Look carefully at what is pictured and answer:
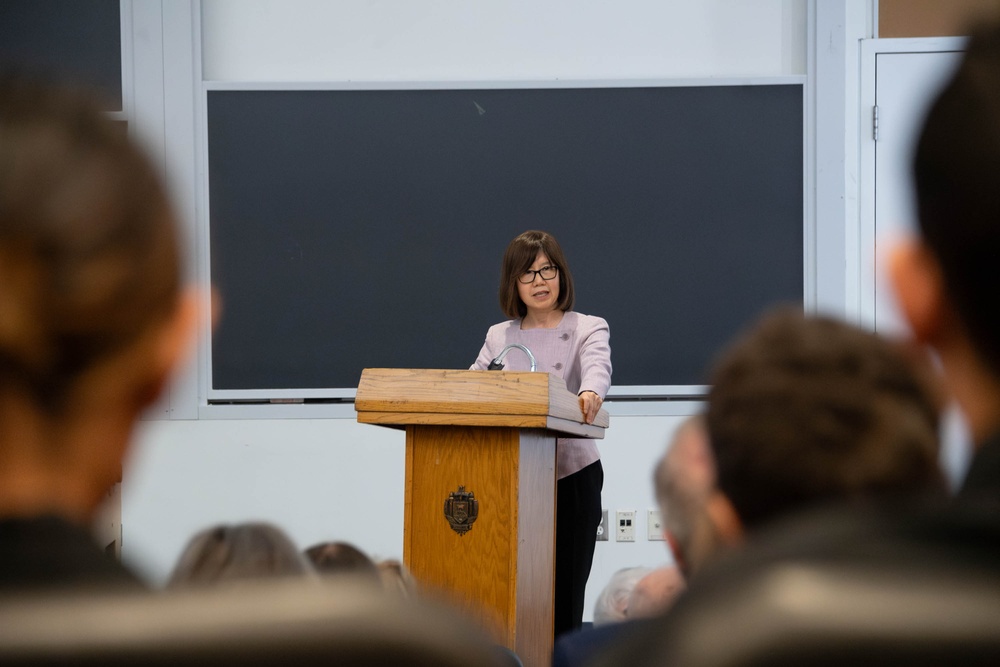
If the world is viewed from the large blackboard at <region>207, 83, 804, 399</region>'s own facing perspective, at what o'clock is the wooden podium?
The wooden podium is roughly at 12 o'clock from the large blackboard.

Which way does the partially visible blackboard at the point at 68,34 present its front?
toward the camera

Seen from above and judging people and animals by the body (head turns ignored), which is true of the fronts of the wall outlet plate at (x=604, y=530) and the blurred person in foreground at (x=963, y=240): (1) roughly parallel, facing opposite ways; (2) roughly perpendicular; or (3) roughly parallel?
roughly parallel, facing opposite ways

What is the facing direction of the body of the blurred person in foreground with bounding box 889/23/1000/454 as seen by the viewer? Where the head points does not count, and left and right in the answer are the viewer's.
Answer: facing away from the viewer

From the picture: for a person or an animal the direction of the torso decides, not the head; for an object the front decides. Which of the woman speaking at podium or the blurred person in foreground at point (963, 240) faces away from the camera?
the blurred person in foreground

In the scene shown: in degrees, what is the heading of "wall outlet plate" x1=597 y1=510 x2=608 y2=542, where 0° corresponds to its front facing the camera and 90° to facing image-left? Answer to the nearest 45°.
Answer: approximately 0°

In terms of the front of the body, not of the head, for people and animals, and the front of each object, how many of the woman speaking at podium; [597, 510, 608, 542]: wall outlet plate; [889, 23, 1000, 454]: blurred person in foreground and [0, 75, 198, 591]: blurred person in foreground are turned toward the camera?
2

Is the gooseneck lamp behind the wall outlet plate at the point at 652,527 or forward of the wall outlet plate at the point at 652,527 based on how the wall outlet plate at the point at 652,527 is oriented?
forward

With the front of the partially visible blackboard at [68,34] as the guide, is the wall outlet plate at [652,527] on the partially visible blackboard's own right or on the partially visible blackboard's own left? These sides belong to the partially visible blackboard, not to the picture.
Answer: on the partially visible blackboard's own left

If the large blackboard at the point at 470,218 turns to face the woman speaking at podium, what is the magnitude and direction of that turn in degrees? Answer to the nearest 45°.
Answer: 0° — it already faces them

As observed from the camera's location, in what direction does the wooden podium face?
facing the viewer and to the left of the viewer

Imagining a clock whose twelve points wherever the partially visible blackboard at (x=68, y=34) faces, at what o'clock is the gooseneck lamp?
The gooseneck lamp is roughly at 11 o'clock from the partially visible blackboard.

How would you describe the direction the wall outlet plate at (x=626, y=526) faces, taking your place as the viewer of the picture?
facing the viewer

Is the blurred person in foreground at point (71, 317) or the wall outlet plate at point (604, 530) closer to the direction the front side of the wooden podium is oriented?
the blurred person in foreground

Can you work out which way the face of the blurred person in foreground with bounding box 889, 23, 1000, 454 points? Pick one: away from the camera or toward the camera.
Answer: away from the camera
